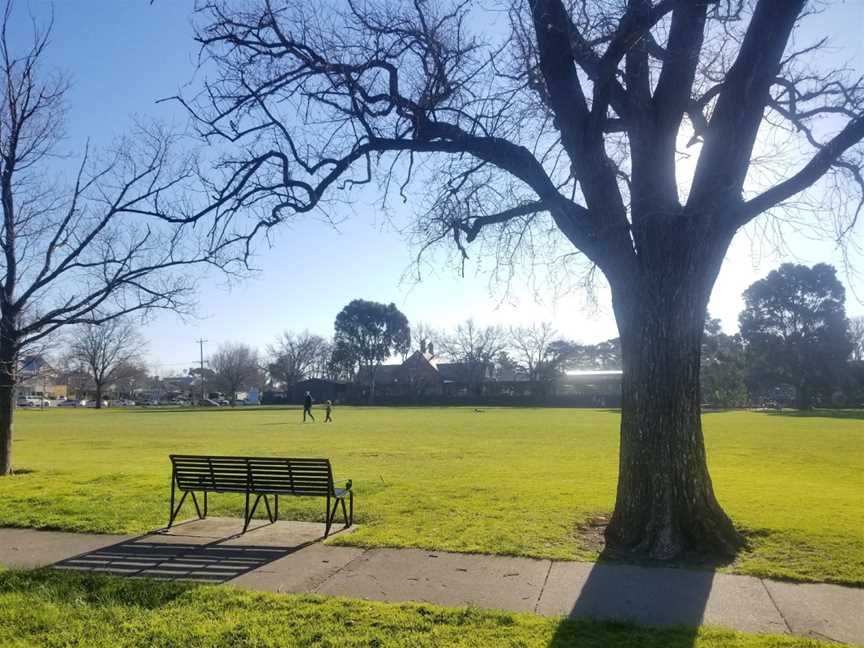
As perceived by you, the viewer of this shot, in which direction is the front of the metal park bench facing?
facing away from the viewer and to the right of the viewer
